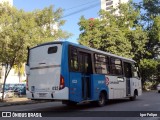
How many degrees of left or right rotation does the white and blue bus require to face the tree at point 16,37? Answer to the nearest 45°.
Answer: approximately 90° to its left

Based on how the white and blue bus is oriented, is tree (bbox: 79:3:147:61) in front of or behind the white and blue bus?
in front

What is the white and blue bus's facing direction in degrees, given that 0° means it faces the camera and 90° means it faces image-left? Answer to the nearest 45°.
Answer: approximately 225°
